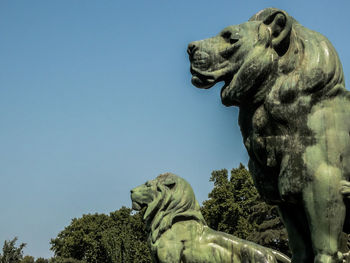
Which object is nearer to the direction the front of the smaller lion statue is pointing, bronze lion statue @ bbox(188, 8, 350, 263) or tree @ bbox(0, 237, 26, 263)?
the tree

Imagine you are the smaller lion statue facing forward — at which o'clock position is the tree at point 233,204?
The tree is roughly at 3 o'clock from the smaller lion statue.

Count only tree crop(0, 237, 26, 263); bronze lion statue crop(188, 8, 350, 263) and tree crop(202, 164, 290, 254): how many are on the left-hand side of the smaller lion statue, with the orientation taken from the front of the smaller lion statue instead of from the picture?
1

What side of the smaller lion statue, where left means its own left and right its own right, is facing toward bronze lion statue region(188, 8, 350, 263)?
left

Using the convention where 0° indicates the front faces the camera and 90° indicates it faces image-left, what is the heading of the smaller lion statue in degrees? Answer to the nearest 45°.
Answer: approximately 90°

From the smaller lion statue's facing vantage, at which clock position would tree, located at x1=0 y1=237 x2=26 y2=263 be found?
The tree is roughly at 2 o'clock from the smaller lion statue.
